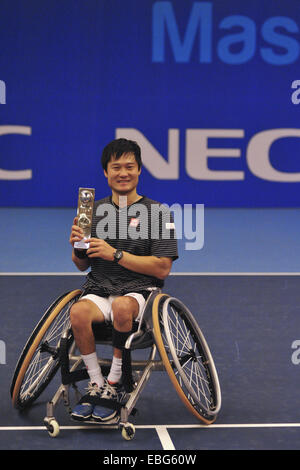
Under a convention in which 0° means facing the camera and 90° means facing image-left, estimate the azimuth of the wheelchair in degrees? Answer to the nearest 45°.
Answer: approximately 45°
